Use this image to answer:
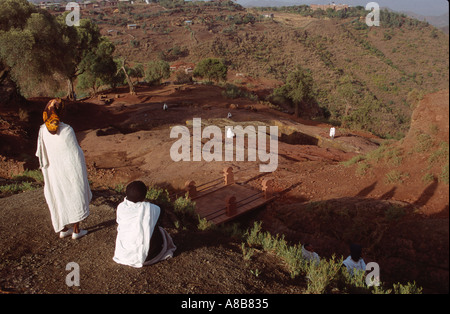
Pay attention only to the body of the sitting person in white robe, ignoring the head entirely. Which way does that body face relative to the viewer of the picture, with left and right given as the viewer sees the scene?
facing away from the viewer and to the right of the viewer

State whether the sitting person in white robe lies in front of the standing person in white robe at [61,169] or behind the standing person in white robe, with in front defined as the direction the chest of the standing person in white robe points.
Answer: behind

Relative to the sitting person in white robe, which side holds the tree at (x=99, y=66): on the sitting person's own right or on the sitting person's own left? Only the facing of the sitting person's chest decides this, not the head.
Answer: on the sitting person's own left

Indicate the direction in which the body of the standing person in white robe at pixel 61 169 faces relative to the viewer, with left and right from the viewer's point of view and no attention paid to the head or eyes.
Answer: facing away from the viewer

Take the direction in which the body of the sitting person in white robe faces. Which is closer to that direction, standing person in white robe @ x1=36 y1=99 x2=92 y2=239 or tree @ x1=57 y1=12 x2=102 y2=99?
the tree

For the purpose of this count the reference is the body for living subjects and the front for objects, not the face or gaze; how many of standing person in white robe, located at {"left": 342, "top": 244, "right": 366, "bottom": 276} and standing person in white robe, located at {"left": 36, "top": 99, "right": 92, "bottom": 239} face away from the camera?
2

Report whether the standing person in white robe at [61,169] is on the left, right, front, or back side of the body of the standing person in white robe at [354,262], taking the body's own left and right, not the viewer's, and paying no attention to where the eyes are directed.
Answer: left

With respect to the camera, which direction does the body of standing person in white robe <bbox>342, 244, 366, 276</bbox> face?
away from the camera

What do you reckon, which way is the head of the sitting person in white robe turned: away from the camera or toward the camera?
away from the camera

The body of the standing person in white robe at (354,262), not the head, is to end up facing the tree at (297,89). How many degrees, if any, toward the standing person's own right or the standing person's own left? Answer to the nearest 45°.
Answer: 0° — they already face it

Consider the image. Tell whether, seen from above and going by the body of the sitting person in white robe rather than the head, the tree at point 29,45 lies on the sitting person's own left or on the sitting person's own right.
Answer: on the sitting person's own left

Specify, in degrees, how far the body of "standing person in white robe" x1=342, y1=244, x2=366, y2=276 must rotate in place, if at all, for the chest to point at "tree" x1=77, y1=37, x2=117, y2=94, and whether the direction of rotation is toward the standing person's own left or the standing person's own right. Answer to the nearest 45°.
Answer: approximately 45° to the standing person's own left
